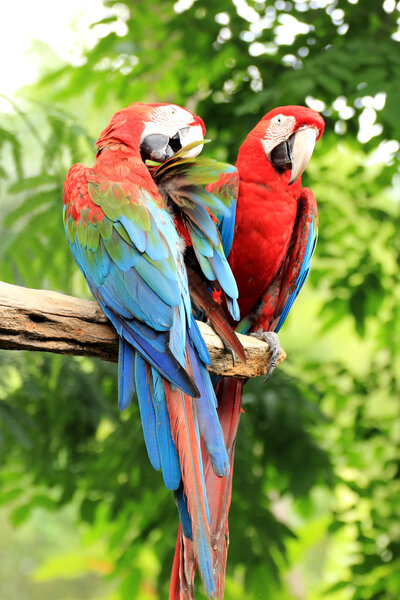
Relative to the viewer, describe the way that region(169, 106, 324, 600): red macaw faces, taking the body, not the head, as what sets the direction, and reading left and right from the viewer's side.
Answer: facing the viewer and to the right of the viewer
